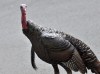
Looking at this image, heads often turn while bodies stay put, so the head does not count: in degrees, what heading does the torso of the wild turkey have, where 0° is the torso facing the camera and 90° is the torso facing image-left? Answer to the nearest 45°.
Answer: approximately 90°
